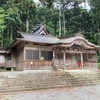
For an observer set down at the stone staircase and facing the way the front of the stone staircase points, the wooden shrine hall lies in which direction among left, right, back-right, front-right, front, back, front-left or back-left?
back

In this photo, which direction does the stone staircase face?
toward the camera

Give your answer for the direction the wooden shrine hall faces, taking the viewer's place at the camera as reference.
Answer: facing the viewer and to the right of the viewer

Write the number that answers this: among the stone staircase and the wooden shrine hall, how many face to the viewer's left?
0
